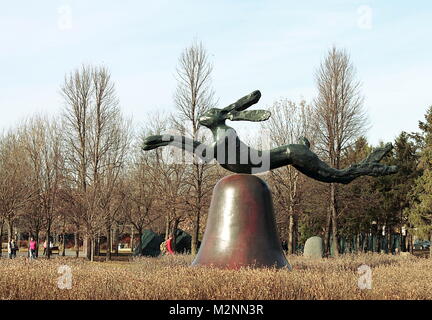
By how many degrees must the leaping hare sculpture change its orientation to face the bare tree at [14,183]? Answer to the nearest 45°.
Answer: approximately 45° to its right

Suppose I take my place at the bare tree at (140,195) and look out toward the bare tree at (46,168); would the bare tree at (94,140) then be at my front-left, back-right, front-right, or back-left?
front-left

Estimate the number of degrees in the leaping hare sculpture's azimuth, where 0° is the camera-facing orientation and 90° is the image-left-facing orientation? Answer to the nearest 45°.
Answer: approximately 90°

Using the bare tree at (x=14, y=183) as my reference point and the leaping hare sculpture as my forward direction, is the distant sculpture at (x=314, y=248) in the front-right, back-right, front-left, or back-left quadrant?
front-left

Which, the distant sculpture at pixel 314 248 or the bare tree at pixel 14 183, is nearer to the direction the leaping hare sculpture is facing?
the bare tree

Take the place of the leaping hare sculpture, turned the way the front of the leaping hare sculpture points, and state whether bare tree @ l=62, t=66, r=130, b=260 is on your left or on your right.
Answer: on your right

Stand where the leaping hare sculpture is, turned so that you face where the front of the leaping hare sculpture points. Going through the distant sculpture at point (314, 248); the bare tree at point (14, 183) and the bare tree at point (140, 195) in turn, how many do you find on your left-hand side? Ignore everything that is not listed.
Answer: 0

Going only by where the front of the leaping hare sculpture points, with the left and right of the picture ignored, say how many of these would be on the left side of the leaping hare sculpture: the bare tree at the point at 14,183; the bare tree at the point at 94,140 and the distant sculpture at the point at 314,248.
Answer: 0

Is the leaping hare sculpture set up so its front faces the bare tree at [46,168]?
no

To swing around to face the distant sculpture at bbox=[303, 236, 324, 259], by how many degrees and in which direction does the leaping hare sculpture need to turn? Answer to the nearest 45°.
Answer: approximately 90° to its right
